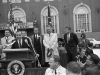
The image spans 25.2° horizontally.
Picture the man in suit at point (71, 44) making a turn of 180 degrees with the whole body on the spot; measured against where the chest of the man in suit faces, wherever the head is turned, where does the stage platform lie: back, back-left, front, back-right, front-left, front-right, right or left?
back

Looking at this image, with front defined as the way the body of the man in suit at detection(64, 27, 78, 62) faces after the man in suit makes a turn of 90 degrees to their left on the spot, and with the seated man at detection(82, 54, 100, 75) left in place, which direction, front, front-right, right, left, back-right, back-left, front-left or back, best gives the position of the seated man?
front-right

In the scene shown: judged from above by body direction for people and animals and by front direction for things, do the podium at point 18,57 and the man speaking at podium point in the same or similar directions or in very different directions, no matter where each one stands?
same or similar directions

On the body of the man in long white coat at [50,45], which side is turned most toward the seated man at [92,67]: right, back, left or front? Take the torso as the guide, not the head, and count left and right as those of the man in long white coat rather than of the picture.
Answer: front

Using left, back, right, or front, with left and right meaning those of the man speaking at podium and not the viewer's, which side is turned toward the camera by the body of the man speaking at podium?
front

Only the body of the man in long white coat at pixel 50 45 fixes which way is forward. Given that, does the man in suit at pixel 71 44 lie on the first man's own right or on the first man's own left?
on the first man's own left

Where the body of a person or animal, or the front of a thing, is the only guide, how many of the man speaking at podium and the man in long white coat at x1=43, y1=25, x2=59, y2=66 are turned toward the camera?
2

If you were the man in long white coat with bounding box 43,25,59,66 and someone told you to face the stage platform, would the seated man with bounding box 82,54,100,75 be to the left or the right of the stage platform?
left

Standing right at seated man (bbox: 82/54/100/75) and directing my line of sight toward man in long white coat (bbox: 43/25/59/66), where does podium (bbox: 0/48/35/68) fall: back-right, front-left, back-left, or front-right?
front-left

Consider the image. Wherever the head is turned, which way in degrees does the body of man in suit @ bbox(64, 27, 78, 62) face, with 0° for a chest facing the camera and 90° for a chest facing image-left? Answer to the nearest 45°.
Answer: approximately 45°

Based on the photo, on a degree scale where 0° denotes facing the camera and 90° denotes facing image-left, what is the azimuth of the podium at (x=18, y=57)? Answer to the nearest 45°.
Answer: approximately 0°

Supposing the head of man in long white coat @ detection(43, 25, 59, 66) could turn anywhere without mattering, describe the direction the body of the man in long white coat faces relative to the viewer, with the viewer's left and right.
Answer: facing the viewer
